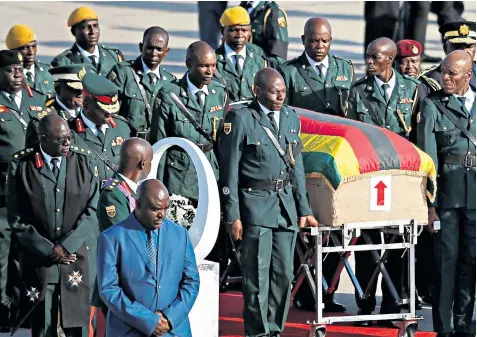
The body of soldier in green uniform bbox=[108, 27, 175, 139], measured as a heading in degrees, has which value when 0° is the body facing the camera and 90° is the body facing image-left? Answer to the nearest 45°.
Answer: approximately 315°

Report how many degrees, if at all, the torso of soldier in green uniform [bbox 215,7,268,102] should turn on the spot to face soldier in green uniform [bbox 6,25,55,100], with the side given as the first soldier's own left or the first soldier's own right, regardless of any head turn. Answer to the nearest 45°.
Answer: approximately 90° to the first soldier's own right

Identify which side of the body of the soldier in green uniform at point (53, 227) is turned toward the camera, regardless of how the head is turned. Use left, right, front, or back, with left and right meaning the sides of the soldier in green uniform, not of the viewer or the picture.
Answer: front

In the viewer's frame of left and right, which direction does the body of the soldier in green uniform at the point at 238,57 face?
facing the viewer

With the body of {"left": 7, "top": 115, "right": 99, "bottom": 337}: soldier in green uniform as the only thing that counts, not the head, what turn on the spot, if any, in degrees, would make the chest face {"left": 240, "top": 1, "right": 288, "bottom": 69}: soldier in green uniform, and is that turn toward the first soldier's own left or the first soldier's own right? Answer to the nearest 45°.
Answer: approximately 135° to the first soldier's own left

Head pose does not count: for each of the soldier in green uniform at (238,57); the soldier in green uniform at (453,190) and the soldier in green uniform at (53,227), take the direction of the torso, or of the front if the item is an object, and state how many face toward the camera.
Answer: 3

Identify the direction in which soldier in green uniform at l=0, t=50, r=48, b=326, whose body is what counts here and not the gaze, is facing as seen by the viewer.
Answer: toward the camera

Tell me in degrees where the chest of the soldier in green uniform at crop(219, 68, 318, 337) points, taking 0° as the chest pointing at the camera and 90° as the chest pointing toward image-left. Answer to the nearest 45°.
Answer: approximately 315°

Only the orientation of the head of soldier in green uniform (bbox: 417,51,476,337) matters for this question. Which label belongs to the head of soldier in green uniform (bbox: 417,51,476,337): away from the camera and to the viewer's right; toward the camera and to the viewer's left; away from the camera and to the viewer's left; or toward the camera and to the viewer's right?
toward the camera and to the viewer's left
